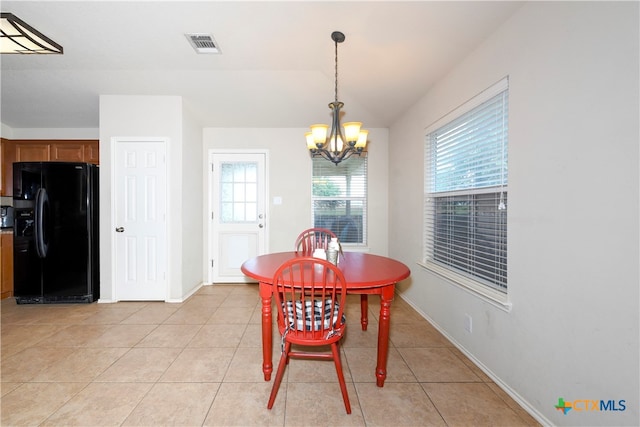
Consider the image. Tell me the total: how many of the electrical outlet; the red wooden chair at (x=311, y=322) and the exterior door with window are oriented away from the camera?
1

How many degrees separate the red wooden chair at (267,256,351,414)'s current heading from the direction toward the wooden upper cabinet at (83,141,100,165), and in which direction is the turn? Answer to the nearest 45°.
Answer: approximately 45° to its left

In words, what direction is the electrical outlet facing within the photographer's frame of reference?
facing the viewer and to the left of the viewer

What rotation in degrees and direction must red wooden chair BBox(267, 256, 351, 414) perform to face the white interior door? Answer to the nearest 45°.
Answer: approximately 45° to its left

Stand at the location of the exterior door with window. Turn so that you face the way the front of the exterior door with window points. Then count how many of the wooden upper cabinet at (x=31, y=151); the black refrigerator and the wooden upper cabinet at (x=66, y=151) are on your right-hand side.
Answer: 3

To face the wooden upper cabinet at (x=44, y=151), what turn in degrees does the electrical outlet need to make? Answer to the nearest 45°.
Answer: approximately 45° to its right

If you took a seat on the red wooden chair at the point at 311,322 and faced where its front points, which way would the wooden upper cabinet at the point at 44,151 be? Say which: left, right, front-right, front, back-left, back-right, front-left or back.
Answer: front-left

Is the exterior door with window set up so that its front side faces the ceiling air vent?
yes

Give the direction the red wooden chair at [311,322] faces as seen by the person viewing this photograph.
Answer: facing away from the viewer

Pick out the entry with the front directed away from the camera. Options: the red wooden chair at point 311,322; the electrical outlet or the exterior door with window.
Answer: the red wooden chair

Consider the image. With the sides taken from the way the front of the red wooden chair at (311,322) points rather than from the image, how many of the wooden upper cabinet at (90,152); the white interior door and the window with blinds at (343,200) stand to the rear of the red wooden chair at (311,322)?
0

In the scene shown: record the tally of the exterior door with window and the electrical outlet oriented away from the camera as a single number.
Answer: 0

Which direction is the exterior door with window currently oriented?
toward the camera

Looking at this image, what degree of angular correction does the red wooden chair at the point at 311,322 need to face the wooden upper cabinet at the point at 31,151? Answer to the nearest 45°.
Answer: approximately 45° to its left

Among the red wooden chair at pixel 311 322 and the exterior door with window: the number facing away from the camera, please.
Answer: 1

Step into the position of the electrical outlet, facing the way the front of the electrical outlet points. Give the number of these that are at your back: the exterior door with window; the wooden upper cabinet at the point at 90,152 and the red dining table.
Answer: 0
